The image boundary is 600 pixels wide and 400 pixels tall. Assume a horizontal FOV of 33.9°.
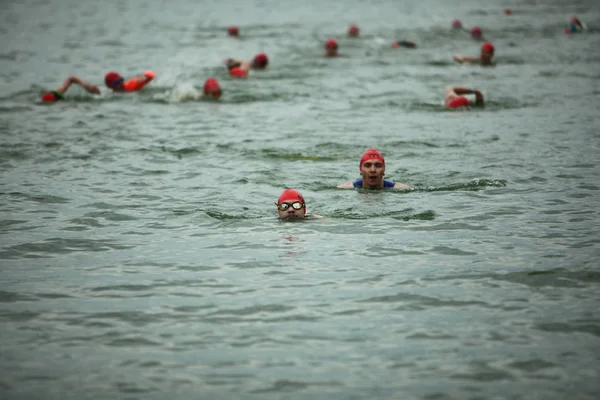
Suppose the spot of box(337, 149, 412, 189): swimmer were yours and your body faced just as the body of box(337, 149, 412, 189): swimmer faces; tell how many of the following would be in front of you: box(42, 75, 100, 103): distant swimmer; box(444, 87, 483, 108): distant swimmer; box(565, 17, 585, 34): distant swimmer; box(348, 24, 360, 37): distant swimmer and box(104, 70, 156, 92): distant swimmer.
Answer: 0

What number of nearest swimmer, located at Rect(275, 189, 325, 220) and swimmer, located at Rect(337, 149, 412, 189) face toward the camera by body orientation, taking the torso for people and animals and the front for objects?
2

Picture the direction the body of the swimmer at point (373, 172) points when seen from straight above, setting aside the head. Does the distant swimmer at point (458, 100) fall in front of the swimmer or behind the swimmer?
behind

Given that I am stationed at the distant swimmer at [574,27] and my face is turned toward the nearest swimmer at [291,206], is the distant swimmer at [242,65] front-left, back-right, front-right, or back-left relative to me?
front-right

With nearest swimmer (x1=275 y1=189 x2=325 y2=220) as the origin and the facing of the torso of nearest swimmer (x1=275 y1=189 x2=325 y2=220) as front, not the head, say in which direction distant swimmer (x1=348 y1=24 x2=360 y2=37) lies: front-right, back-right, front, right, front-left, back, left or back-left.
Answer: back

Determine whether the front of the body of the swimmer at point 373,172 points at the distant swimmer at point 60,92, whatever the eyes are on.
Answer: no

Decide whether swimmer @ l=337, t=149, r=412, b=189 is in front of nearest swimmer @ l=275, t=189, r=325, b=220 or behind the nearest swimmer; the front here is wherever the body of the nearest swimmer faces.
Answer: behind

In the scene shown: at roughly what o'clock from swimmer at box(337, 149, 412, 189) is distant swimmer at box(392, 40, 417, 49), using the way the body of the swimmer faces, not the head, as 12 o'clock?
The distant swimmer is roughly at 6 o'clock from the swimmer.

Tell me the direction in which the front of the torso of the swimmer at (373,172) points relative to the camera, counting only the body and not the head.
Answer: toward the camera

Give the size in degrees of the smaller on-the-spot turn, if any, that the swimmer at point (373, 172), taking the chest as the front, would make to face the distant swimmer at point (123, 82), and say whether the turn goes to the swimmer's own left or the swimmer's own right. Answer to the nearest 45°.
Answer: approximately 135° to the swimmer's own right

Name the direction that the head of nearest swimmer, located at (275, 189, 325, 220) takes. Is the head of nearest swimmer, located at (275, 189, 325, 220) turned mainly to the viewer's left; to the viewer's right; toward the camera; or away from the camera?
toward the camera

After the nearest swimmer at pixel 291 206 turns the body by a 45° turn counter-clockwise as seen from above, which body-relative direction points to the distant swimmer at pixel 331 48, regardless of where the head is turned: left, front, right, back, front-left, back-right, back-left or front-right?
back-left

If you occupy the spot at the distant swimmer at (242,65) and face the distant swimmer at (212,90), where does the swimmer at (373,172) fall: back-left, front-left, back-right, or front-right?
front-left

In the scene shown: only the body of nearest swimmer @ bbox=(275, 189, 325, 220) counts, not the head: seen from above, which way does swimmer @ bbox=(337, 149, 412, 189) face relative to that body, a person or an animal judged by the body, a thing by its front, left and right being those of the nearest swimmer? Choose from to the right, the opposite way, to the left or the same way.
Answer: the same way

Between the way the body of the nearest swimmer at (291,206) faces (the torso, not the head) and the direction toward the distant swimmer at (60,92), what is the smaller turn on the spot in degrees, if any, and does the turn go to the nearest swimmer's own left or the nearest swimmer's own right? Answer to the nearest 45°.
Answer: approximately 135° to the nearest swimmer's own right

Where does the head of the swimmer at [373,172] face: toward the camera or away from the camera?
toward the camera

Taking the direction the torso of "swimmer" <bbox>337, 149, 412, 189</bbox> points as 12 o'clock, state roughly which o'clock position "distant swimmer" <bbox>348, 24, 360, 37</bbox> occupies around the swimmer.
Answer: The distant swimmer is roughly at 6 o'clock from the swimmer.

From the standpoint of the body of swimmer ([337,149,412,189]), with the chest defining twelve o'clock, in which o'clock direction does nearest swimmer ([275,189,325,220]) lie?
The nearest swimmer is roughly at 1 o'clock from the swimmer.
